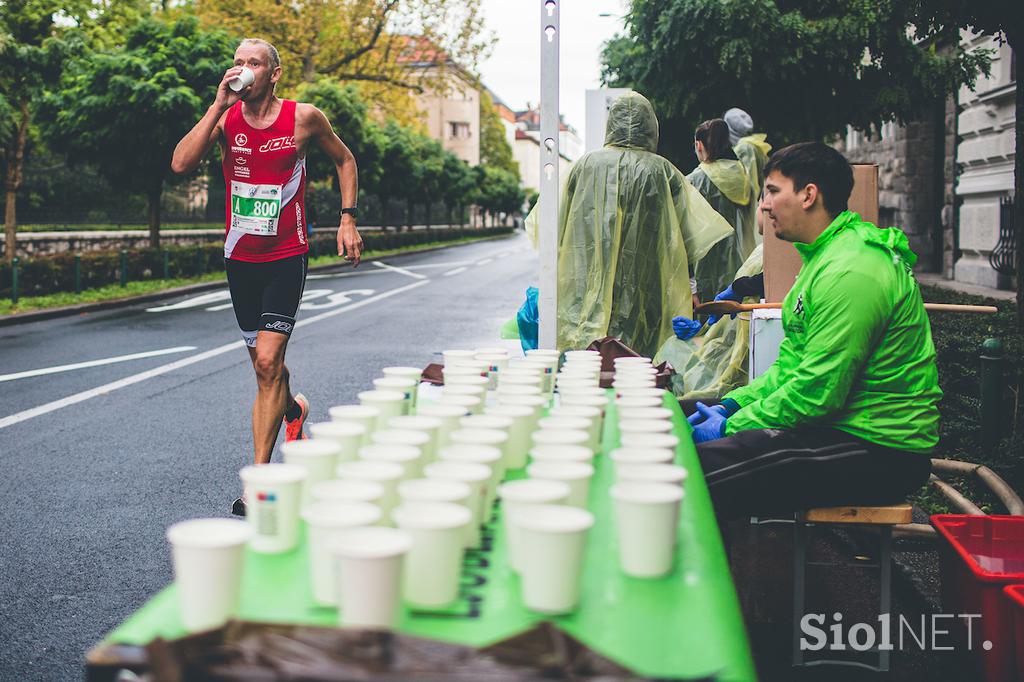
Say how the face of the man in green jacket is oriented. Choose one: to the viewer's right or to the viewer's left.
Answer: to the viewer's left

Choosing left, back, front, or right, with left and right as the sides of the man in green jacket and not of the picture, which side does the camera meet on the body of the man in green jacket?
left

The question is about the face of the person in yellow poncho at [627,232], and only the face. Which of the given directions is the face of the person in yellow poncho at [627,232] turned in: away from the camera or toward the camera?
away from the camera

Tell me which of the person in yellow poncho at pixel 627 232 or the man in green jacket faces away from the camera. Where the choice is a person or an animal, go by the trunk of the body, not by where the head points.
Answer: the person in yellow poncho

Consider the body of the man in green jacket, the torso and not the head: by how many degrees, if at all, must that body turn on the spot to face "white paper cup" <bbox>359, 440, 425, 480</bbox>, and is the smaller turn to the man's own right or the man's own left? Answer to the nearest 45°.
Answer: approximately 45° to the man's own left

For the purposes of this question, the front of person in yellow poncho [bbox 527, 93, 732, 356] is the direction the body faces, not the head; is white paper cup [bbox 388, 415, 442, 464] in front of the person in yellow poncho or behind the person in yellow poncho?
behind

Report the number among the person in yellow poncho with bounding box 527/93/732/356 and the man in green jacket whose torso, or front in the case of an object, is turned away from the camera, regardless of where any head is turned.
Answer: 1

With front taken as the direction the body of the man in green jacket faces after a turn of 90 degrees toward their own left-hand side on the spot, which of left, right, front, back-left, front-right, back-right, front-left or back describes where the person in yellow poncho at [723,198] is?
back

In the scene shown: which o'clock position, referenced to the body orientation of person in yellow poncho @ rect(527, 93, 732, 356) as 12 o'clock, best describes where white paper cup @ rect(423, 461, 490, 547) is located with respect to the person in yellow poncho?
The white paper cup is roughly at 6 o'clock from the person in yellow poncho.

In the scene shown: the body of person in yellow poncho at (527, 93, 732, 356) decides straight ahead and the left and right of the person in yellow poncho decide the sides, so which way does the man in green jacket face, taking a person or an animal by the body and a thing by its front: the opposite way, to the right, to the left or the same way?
to the left

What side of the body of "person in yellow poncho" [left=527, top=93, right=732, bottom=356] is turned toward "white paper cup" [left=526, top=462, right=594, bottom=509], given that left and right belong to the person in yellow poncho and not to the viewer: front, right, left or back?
back

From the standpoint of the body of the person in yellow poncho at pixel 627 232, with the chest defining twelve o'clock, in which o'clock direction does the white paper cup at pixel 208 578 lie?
The white paper cup is roughly at 6 o'clock from the person in yellow poncho.

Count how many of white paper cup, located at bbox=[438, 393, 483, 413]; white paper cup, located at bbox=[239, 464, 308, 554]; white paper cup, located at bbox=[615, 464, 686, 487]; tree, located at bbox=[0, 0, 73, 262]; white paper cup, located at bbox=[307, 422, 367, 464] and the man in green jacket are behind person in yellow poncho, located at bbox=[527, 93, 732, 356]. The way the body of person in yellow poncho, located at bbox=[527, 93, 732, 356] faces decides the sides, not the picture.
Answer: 5

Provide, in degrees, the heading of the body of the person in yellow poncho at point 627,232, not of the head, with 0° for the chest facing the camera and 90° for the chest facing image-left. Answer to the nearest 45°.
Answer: approximately 180°

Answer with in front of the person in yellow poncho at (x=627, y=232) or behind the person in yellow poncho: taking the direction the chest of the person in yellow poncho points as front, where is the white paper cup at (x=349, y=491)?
behind
